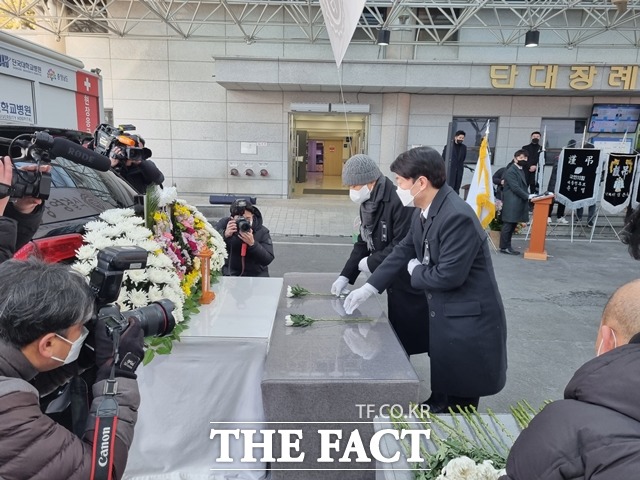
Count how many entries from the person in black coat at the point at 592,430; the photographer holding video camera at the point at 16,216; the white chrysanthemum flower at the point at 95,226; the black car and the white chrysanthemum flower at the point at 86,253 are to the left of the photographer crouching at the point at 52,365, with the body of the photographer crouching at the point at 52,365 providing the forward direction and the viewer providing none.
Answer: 4

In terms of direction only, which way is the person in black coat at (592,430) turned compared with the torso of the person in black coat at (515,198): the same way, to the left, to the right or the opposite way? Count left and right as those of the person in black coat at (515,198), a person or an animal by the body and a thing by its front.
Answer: the opposite way

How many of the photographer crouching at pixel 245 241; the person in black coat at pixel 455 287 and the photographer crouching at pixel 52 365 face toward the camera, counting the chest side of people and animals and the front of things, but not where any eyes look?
1

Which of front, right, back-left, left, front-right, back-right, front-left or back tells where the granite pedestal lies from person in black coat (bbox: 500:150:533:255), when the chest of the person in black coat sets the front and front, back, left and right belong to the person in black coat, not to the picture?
front-right

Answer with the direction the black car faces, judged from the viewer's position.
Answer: facing away from the viewer and to the left of the viewer

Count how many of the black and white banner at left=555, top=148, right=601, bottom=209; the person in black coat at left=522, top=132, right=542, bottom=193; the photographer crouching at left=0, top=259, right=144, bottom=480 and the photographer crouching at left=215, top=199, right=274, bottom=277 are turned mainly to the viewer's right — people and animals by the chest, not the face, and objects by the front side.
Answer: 1

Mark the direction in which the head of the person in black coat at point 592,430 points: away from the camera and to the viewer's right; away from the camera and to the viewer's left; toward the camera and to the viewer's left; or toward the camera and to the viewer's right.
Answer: away from the camera and to the viewer's left

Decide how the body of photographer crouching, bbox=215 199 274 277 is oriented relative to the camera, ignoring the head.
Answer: toward the camera

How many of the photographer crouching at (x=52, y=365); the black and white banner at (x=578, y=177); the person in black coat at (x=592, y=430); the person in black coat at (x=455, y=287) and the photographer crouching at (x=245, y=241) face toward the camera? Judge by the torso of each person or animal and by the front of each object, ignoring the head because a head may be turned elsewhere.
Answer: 2

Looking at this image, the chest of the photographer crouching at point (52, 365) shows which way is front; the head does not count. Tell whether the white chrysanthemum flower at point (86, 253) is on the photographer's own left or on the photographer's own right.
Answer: on the photographer's own left

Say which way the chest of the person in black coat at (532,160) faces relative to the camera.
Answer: toward the camera

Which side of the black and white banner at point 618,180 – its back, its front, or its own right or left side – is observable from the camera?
front

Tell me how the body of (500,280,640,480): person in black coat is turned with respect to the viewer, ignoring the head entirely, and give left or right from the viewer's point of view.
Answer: facing away from the viewer and to the left of the viewer

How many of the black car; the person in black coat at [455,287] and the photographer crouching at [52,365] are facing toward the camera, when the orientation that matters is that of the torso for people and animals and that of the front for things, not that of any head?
0

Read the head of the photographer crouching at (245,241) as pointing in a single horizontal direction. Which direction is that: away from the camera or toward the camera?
toward the camera

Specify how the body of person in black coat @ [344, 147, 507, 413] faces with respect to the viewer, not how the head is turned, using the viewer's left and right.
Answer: facing to the left of the viewer

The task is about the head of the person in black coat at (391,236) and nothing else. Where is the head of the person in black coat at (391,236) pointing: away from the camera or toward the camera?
toward the camera

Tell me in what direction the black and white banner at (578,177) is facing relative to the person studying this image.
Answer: facing the viewer

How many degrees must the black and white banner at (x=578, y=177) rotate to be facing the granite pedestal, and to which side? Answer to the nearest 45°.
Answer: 0° — it already faces it
